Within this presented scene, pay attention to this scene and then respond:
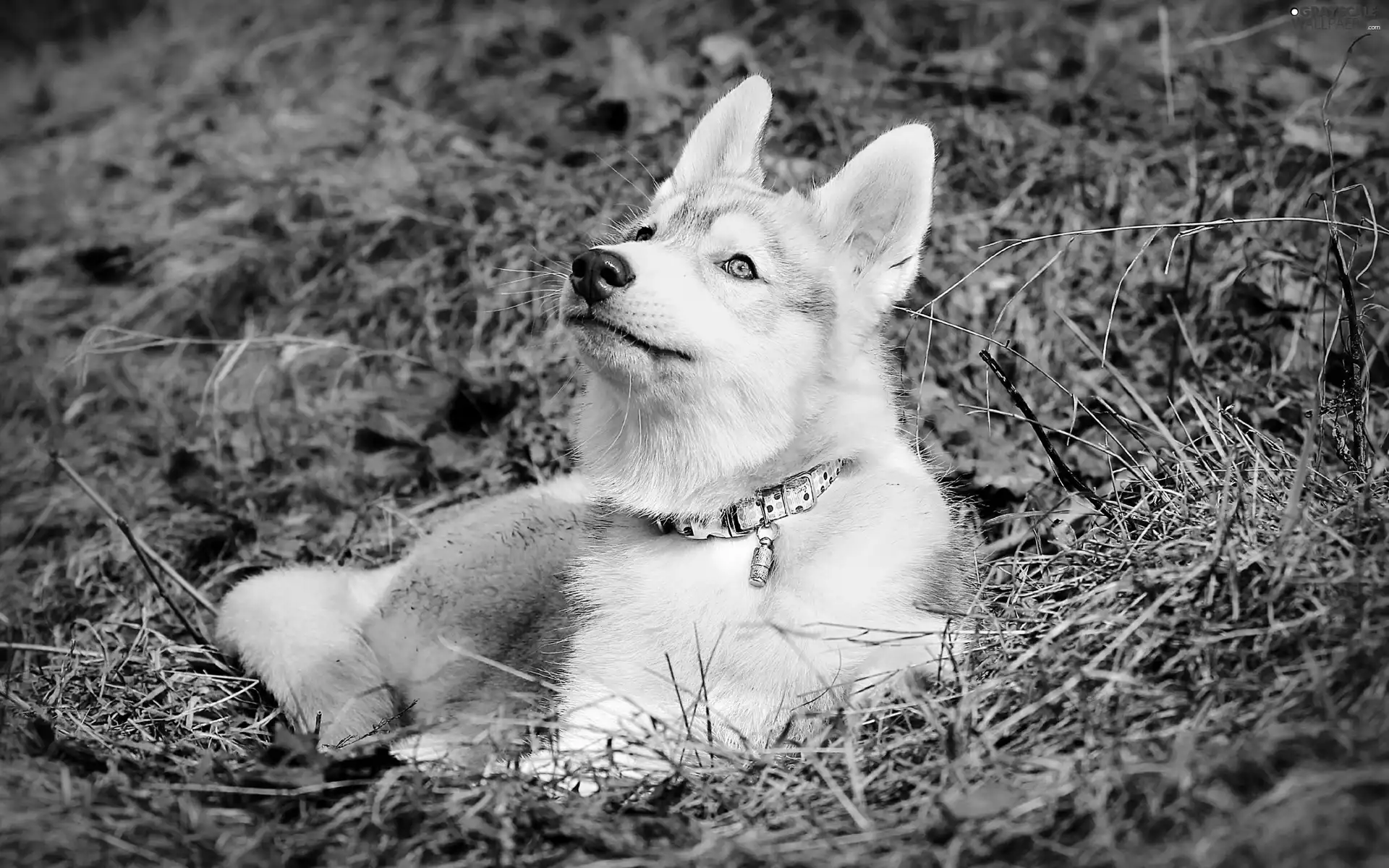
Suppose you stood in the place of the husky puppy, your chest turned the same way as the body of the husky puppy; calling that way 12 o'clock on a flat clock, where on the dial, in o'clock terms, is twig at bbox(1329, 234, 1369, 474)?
The twig is roughly at 11 o'clock from the husky puppy.

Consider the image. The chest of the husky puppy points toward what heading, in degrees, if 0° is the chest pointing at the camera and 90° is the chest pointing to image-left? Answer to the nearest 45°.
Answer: approximately 315°

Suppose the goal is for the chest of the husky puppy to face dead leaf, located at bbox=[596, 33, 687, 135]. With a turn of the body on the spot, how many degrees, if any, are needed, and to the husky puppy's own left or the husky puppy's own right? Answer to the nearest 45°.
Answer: approximately 135° to the husky puppy's own left

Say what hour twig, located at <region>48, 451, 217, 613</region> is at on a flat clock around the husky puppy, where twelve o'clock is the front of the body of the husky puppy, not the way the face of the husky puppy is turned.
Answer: The twig is roughly at 5 o'clock from the husky puppy.

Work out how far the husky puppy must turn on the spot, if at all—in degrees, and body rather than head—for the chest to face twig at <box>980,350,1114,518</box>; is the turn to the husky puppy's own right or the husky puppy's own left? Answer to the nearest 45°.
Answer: approximately 45° to the husky puppy's own left

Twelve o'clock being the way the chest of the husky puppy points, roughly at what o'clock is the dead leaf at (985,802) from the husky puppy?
The dead leaf is roughly at 11 o'clock from the husky puppy.
